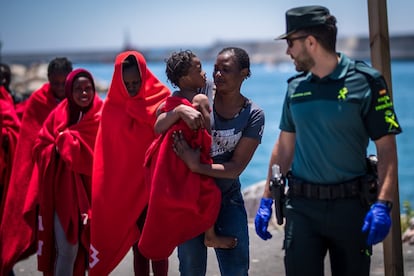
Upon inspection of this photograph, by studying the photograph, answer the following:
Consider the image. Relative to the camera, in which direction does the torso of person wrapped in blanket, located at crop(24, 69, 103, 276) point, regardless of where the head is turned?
toward the camera

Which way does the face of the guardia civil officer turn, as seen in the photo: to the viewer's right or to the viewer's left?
to the viewer's left

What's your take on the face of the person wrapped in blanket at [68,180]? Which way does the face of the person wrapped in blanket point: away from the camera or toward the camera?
toward the camera

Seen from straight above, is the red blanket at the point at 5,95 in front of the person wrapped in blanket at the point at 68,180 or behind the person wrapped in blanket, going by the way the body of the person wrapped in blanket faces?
behind

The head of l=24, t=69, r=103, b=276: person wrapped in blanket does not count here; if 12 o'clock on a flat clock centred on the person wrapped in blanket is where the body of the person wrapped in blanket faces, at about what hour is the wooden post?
The wooden post is roughly at 10 o'clock from the person wrapped in blanket.

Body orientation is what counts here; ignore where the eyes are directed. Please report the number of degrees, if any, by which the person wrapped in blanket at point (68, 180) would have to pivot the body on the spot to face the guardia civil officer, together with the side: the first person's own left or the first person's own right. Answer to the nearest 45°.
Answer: approximately 45° to the first person's own left
